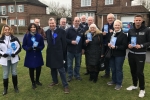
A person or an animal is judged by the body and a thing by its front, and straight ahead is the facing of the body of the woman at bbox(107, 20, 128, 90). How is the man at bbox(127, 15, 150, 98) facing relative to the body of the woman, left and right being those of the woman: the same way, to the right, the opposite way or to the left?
the same way

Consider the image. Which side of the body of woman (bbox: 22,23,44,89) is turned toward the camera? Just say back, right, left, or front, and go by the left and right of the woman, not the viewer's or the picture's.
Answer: front

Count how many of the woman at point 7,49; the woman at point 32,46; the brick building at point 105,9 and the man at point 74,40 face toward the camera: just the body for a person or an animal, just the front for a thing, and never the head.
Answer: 4

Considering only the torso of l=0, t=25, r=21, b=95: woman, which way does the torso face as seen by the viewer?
toward the camera

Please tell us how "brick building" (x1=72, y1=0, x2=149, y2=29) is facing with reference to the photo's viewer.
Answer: facing the viewer

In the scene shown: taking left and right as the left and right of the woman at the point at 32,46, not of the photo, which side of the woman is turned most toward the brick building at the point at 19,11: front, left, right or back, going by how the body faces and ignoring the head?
back

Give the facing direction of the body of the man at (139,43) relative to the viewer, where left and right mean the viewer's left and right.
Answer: facing the viewer and to the left of the viewer

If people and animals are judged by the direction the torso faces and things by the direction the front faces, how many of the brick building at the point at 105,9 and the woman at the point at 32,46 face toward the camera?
2

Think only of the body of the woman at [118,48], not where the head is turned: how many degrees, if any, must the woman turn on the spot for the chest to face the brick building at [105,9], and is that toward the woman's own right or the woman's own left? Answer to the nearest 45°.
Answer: approximately 135° to the woman's own right

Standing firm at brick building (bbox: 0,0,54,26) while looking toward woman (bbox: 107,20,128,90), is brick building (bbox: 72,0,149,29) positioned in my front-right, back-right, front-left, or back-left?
front-left

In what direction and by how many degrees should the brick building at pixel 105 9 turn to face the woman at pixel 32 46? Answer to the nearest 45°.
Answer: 0° — it already faces them
